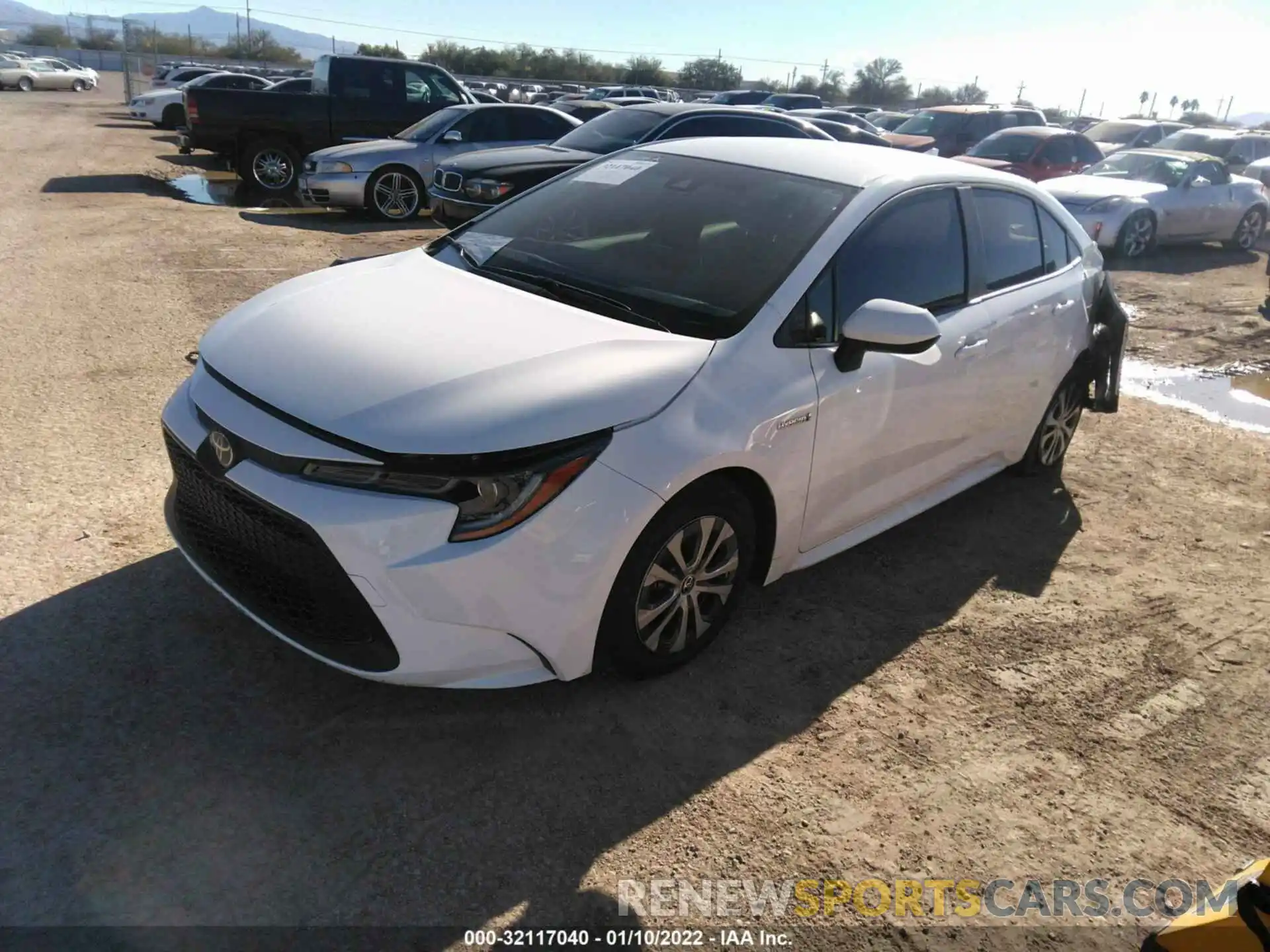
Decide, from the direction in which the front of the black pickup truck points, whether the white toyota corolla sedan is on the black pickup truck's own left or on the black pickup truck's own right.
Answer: on the black pickup truck's own right

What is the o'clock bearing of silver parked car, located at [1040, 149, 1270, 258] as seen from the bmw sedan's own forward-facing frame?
The silver parked car is roughly at 7 o'clock from the bmw sedan.

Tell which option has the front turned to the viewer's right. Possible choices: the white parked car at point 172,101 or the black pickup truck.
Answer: the black pickup truck

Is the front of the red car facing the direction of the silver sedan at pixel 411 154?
yes

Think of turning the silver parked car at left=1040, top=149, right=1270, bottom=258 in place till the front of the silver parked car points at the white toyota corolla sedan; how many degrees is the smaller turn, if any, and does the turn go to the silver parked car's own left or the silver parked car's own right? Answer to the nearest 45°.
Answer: approximately 45° to the silver parked car's own left

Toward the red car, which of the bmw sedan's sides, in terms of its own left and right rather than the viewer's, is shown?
back

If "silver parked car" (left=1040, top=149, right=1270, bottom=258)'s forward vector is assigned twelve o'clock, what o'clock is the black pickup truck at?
The black pickup truck is roughly at 1 o'clock from the silver parked car.

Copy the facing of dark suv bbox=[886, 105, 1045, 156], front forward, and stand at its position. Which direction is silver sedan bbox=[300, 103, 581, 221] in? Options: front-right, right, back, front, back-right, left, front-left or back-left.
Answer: front

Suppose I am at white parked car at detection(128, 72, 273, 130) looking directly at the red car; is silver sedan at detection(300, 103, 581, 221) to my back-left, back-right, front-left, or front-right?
front-right

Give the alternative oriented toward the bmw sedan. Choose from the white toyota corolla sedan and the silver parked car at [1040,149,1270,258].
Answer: the silver parked car

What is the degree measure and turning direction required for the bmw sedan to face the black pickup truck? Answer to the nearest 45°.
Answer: approximately 90° to its right

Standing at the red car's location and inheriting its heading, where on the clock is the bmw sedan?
The bmw sedan is roughly at 12 o'clock from the red car.

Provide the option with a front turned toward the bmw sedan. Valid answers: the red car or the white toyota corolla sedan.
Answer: the red car

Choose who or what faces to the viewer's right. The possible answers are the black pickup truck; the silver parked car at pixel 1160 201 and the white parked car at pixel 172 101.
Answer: the black pickup truck

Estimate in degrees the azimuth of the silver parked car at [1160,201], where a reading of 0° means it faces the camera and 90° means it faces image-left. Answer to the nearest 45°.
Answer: approximately 45°

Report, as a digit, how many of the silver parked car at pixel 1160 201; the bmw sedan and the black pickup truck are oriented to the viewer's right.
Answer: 1

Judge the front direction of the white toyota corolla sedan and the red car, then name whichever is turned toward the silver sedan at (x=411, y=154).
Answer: the red car

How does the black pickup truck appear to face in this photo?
to the viewer's right

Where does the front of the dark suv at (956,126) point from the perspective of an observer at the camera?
facing the viewer and to the left of the viewer
